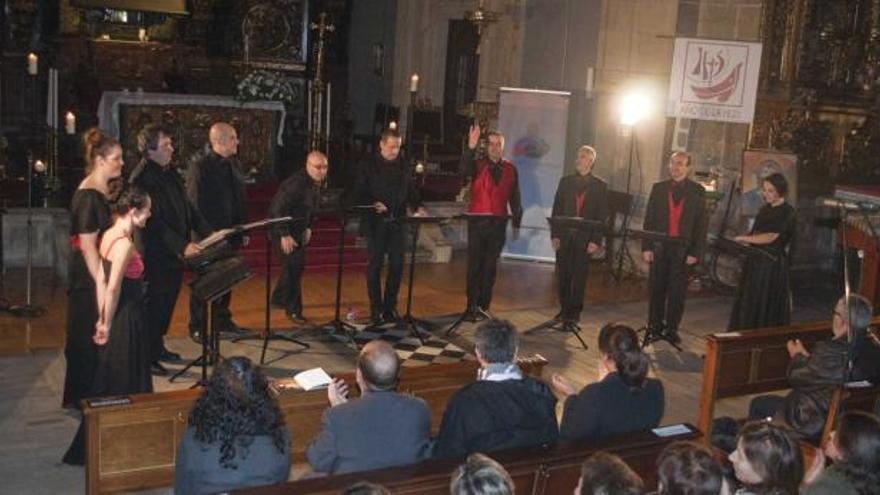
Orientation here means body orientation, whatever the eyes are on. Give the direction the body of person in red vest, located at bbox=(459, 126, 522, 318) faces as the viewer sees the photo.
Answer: toward the camera

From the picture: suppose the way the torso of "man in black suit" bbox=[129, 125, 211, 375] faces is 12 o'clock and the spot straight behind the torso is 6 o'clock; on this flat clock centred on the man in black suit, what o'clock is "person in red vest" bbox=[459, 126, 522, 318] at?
The person in red vest is roughly at 11 o'clock from the man in black suit.

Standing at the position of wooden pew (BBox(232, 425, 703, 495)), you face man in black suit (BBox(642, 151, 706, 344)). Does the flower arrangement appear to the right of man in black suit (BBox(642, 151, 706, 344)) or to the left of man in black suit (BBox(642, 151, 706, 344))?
left

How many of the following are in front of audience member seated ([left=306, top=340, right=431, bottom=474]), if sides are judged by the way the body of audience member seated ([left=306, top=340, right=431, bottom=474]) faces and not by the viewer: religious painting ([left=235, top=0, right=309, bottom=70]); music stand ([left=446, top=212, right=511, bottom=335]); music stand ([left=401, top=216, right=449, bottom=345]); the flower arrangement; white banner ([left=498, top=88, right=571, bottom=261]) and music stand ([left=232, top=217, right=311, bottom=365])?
6

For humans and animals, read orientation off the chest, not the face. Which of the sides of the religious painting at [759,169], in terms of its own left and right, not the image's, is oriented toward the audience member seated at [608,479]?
front

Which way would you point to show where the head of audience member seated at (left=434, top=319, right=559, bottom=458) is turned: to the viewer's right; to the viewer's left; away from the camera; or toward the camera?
away from the camera

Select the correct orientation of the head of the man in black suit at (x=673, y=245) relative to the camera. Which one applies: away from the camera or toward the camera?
toward the camera

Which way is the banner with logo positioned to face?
toward the camera

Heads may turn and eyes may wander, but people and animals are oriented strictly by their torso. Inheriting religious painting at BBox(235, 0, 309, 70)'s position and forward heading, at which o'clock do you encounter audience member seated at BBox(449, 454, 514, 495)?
The audience member seated is roughly at 12 o'clock from the religious painting.

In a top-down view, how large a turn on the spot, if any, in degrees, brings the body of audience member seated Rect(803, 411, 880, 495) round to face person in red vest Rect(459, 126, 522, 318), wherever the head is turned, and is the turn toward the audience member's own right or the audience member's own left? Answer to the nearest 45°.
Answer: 0° — they already face them

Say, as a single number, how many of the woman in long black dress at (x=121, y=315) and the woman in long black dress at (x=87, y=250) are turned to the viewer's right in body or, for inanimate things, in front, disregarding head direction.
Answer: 2

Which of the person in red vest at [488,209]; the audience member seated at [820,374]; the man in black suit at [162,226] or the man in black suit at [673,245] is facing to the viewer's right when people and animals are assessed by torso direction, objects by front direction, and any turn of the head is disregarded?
the man in black suit at [162,226]

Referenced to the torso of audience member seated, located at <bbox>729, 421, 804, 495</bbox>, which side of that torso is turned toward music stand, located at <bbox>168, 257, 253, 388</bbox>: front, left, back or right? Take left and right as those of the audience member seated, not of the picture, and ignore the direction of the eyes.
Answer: front

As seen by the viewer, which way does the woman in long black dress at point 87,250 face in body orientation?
to the viewer's right

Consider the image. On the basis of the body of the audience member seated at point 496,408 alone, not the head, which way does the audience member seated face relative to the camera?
away from the camera

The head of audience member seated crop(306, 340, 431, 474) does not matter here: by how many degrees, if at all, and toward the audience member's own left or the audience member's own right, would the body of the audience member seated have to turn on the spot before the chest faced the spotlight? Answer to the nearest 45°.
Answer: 0° — they already face it

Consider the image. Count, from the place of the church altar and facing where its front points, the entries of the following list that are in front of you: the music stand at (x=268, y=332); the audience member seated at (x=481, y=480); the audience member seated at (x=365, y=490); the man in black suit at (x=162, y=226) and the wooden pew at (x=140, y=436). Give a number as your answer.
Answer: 5

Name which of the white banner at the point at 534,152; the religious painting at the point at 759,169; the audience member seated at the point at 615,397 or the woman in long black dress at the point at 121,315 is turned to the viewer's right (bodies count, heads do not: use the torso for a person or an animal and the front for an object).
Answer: the woman in long black dress

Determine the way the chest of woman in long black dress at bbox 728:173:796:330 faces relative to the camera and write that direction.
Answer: to the viewer's left

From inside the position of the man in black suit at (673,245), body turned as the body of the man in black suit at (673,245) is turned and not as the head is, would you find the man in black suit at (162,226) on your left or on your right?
on your right

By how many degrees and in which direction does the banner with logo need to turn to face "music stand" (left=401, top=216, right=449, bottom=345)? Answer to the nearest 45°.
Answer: approximately 45° to its right

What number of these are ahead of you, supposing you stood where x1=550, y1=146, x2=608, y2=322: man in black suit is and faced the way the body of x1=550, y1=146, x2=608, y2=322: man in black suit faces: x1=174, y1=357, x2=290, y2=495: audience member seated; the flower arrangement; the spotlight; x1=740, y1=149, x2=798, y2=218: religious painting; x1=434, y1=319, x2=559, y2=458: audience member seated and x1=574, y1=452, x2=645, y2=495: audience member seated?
3

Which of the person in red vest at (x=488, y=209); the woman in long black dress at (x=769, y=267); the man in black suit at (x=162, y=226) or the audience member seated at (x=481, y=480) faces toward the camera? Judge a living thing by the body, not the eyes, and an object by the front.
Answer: the person in red vest
